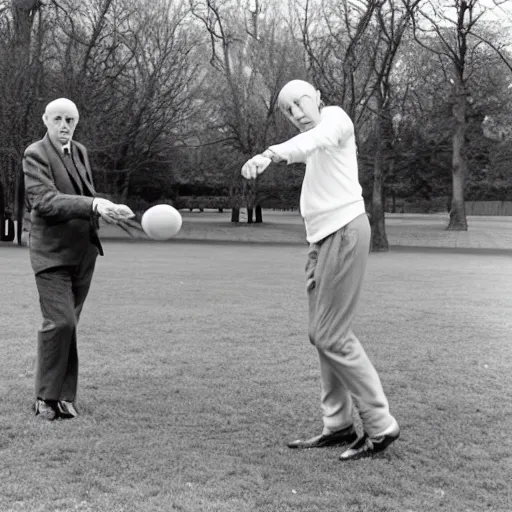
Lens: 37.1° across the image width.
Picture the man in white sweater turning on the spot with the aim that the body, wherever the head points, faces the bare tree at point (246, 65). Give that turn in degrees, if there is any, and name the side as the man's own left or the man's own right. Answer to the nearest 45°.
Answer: approximately 90° to the man's own right

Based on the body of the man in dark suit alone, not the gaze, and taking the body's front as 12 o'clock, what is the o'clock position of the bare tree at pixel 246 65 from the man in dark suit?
The bare tree is roughly at 8 o'clock from the man in dark suit.

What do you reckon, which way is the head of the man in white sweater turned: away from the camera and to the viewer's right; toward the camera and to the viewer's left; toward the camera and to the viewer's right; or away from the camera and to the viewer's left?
toward the camera and to the viewer's left

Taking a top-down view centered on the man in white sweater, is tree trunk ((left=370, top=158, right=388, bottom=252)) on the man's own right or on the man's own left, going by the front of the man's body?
on the man's own right

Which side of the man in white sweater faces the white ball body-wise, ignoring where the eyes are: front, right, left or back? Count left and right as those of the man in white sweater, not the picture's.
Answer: front

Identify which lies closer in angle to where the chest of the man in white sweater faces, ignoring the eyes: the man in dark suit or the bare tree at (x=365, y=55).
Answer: the man in dark suit

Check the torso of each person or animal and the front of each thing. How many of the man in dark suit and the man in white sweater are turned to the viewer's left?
1

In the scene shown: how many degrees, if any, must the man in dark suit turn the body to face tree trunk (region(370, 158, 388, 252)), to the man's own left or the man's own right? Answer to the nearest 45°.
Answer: approximately 90° to the man's own left

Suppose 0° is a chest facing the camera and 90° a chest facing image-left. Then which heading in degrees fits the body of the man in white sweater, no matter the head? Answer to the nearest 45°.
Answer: approximately 90°

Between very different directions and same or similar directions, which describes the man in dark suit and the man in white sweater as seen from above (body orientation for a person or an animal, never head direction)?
very different directions
